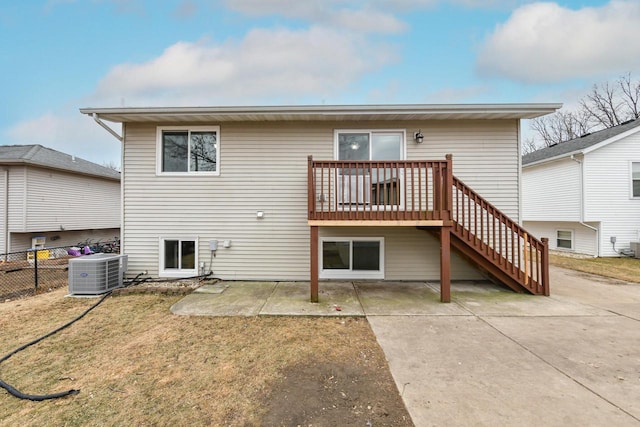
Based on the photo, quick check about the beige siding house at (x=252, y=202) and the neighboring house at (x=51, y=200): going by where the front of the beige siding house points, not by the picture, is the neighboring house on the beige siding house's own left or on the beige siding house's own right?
on the beige siding house's own left

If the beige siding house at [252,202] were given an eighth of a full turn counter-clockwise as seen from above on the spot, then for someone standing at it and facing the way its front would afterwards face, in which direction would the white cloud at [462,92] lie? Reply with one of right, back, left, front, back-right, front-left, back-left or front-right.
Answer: right

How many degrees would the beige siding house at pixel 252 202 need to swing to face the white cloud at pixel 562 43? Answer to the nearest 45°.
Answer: approximately 45° to its right

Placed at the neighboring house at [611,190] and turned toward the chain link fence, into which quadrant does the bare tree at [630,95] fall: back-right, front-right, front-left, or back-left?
back-right

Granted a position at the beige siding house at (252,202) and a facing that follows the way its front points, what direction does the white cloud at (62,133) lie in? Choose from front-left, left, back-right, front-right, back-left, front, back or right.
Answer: front-left

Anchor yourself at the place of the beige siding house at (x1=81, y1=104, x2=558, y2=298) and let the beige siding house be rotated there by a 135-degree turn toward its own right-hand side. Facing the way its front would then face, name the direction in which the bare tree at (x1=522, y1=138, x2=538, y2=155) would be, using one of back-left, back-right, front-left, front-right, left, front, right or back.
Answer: left

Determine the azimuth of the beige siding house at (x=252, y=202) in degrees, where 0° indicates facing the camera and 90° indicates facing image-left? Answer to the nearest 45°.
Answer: approximately 180°

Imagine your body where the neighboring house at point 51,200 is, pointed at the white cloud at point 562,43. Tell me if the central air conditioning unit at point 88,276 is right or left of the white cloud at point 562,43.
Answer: right

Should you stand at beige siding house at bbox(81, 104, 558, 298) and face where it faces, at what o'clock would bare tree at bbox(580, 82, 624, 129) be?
The bare tree is roughly at 2 o'clock from the beige siding house.

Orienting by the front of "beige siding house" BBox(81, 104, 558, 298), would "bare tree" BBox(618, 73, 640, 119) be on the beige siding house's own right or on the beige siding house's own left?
on the beige siding house's own right

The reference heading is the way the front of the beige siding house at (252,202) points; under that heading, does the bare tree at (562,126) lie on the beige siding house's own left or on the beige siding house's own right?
on the beige siding house's own right
